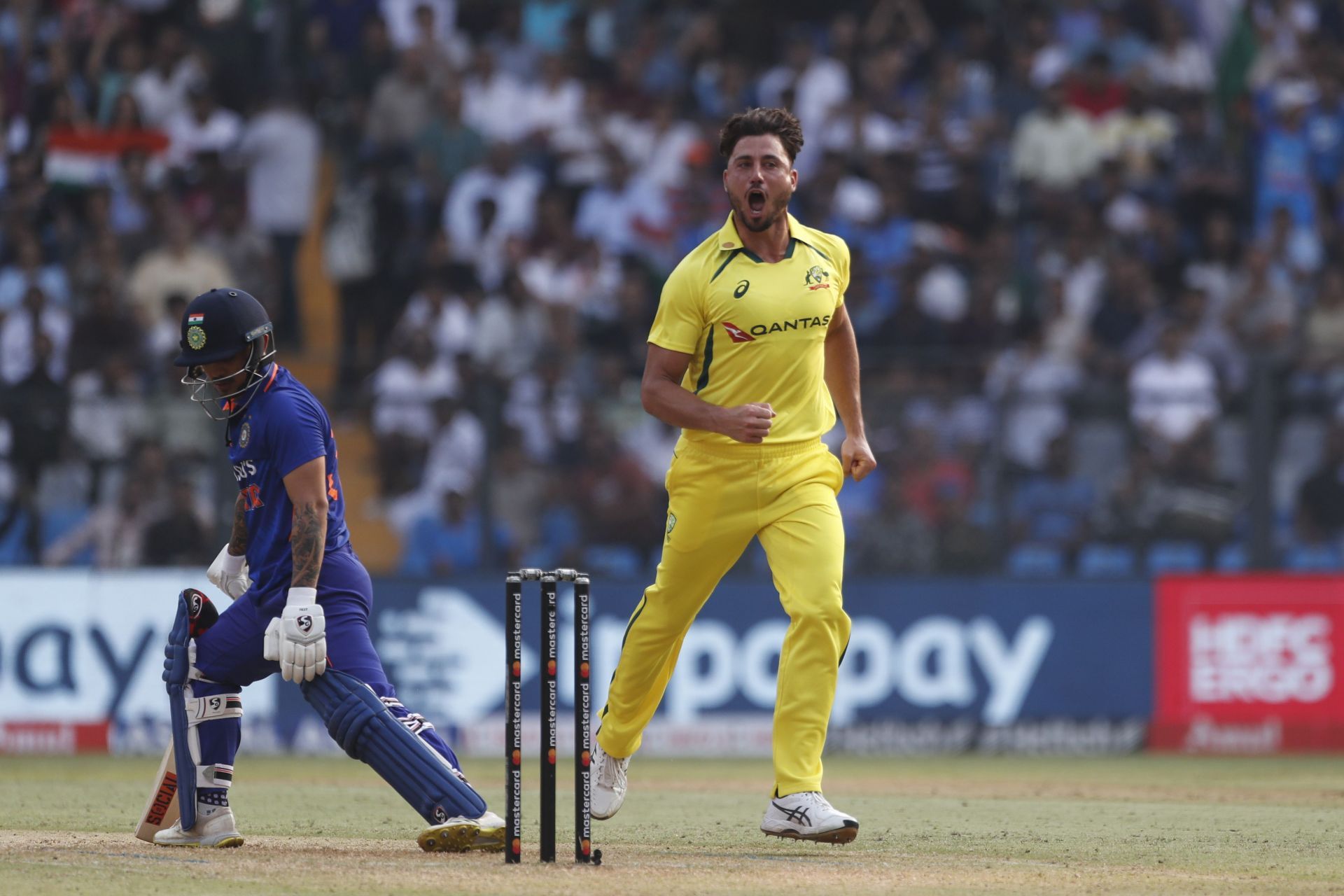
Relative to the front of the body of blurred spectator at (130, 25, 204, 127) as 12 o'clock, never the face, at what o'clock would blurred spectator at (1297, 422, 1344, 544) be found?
blurred spectator at (1297, 422, 1344, 544) is roughly at 10 o'clock from blurred spectator at (130, 25, 204, 127).

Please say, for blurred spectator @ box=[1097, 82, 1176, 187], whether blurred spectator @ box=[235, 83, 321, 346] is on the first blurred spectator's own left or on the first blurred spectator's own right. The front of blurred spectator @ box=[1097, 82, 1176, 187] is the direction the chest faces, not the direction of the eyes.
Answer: on the first blurred spectator's own right

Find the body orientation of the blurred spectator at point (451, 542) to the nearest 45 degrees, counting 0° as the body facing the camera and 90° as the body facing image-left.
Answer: approximately 0°

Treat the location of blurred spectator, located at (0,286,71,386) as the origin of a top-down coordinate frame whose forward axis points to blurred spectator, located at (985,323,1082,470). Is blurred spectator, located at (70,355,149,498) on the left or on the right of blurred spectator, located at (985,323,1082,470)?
right
